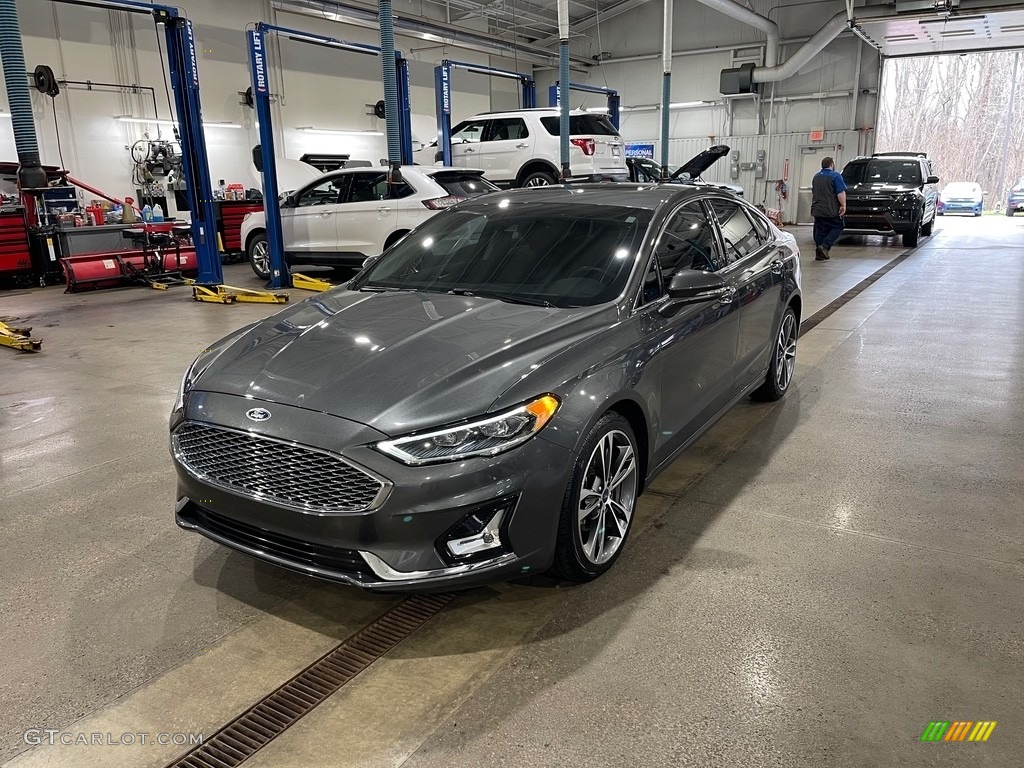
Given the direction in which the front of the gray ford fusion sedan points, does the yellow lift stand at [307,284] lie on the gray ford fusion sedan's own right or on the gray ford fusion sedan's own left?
on the gray ford fusion sedan's own right

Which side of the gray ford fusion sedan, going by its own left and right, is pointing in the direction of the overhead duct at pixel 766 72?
back

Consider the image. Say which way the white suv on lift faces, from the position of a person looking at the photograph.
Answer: facing away from the viewer and to the left of the viewer

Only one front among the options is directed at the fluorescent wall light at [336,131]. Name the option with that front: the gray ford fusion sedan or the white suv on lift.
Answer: the white suv on lift

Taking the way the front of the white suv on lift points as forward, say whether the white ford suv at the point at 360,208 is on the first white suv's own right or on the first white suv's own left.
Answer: on the first white suv's own left

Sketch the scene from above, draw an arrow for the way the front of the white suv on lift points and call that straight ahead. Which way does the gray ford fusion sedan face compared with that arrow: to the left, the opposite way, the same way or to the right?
to the left

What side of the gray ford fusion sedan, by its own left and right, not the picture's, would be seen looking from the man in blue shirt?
back

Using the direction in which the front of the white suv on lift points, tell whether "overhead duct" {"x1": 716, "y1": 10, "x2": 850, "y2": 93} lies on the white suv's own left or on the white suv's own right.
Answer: on the white suv's own right

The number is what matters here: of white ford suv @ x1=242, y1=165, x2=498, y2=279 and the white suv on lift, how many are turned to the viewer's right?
0

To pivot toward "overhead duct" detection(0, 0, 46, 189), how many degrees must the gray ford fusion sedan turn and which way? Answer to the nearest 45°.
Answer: approximately 90° to its right

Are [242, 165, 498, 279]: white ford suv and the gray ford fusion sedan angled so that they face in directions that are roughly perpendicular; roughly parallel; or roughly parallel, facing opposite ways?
roughly perpendicular

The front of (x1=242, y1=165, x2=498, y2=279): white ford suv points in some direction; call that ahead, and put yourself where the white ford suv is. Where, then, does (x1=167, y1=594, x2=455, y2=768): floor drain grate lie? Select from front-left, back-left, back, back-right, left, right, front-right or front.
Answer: back-left

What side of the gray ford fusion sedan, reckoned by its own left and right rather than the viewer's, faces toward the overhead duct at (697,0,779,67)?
back

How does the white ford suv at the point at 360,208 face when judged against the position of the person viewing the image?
facing away from the viewer and to the left of the viewer

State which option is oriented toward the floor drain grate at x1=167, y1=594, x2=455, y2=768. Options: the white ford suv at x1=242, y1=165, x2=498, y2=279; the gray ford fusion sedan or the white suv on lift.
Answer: the gray ford fusion sedan
